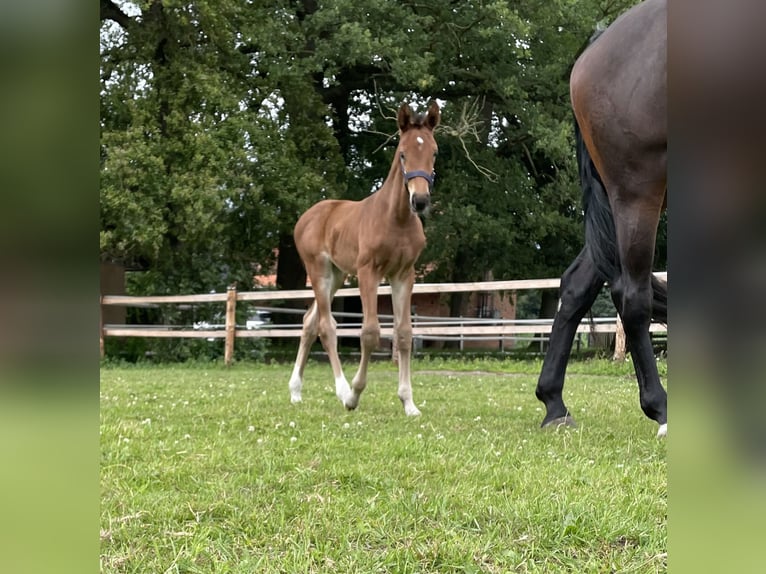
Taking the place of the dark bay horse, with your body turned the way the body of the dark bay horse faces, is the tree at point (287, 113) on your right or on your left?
on your left

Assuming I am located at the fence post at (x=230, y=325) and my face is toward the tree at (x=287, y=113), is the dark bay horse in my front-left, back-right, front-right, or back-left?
back-right

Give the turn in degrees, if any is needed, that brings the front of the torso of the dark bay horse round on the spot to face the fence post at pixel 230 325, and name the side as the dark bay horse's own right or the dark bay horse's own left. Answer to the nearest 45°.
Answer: approximately 135° to the dark bay horse's own left

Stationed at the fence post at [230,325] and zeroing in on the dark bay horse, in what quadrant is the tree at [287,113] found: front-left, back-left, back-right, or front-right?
back-left

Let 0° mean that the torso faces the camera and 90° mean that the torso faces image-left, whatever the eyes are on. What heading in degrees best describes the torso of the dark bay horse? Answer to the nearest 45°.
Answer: approximately 270°
